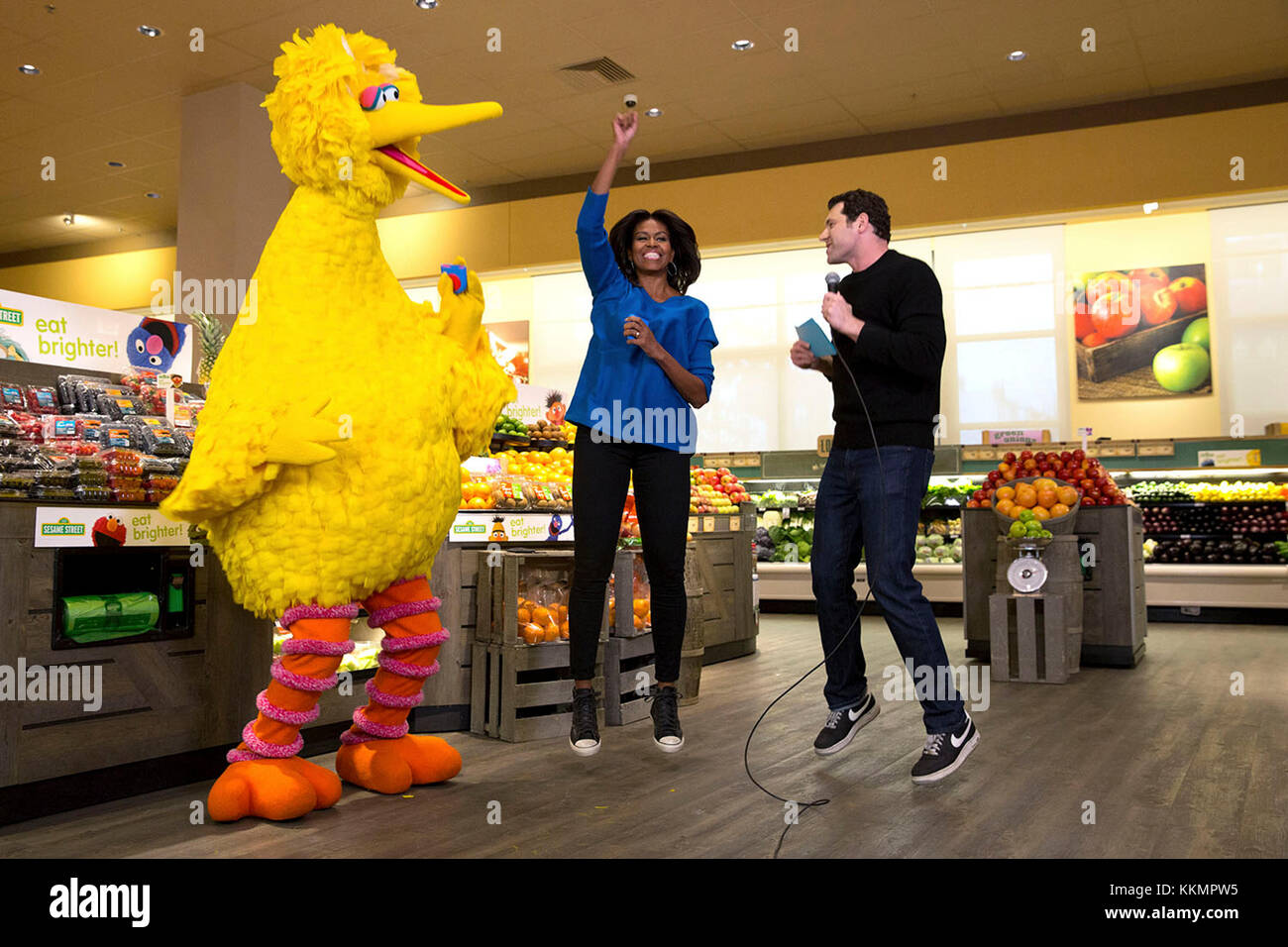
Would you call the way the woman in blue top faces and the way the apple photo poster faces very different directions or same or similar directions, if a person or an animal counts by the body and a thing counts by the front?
same or similar directions

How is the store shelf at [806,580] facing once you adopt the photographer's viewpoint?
facing the viewer

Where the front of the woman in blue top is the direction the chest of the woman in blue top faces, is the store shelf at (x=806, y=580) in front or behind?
behind

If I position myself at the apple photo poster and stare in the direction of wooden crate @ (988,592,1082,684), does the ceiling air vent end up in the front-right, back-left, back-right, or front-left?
front-right

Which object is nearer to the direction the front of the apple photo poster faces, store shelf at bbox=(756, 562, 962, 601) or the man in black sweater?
the man in black sweater

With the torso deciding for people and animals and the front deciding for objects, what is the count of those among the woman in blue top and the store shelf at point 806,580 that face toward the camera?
2

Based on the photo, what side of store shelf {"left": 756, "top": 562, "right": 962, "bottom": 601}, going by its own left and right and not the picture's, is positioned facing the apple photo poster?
left

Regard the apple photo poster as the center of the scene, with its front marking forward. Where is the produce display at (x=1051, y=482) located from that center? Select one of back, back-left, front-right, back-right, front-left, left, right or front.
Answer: front

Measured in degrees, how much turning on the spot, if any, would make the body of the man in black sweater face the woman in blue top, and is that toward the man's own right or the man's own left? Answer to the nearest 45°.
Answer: approximately 45° to the man's own right

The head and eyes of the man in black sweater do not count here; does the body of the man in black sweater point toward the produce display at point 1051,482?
no

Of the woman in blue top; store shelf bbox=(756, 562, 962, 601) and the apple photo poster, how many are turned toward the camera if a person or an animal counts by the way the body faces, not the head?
3

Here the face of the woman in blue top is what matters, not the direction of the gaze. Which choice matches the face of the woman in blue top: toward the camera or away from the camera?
toward the camera

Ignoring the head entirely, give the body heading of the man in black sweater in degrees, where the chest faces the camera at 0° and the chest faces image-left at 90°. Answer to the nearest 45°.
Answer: approximately 45°

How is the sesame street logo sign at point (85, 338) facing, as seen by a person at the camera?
facing the viewer and to the right of the viewer

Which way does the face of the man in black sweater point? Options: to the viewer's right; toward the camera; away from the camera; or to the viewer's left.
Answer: to the viewer's left

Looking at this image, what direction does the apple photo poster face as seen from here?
toward the camera

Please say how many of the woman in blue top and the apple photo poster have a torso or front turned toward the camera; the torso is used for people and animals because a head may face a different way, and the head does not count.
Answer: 2

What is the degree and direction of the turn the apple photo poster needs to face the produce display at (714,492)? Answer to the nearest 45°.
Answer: approximately 45° to its right
